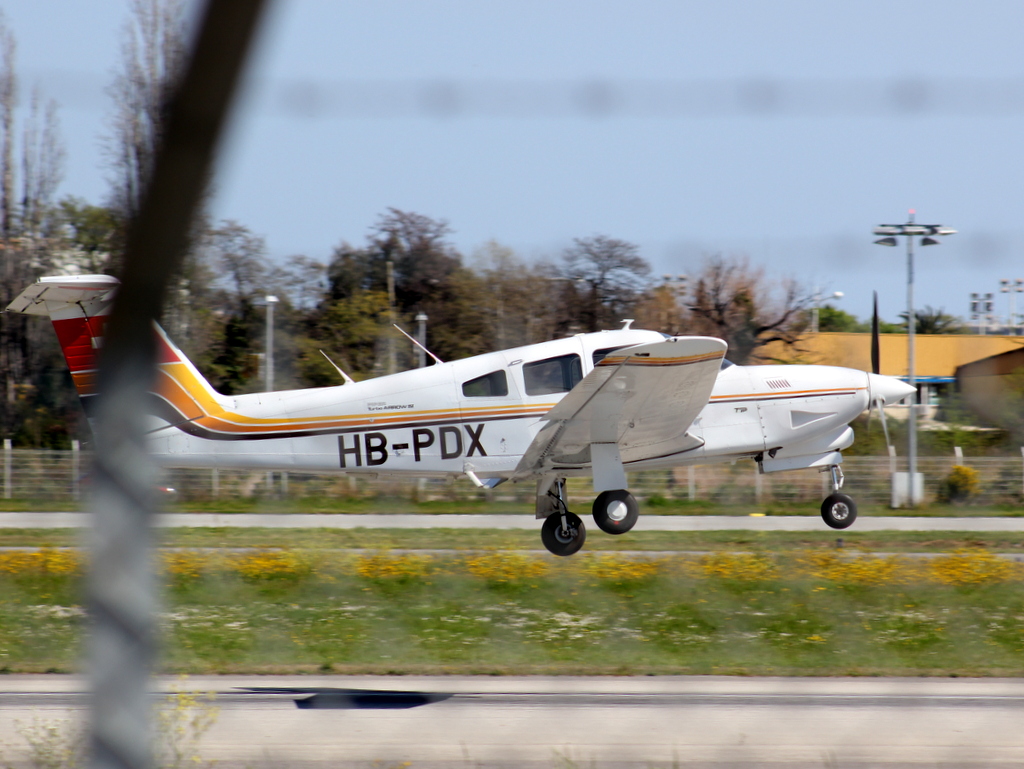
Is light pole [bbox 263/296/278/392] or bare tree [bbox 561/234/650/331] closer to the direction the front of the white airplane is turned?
the bare tree

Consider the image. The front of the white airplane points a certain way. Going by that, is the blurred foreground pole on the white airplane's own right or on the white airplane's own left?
on the white airplane's own right

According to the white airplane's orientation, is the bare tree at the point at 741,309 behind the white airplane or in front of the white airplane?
in front

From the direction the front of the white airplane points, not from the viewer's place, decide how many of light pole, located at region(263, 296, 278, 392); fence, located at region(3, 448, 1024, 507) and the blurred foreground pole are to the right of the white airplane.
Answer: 1

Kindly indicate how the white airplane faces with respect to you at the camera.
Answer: facing to the right of the viewer

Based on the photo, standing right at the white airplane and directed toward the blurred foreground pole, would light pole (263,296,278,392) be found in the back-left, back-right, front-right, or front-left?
back-right
